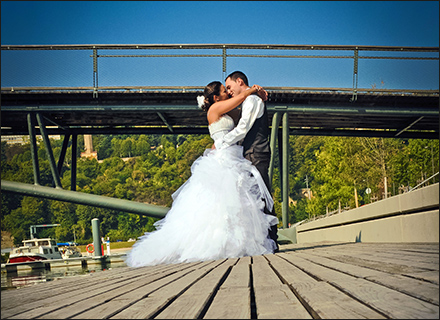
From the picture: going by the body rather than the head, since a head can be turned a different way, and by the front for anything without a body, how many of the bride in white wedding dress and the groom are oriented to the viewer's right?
1

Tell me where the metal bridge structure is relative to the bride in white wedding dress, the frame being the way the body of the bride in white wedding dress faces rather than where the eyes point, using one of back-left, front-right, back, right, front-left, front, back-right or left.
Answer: left

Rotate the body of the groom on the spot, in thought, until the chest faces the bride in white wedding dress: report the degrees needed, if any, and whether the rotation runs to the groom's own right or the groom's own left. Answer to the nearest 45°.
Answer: approximately 45° to the groom's own left

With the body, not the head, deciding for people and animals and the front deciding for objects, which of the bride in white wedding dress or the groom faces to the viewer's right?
the bride in white wedding dress

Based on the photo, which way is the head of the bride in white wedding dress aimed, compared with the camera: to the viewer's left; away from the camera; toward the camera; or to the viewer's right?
to the viewer's right

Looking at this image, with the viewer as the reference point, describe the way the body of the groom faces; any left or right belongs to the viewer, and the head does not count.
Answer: facing to the left of the viewer

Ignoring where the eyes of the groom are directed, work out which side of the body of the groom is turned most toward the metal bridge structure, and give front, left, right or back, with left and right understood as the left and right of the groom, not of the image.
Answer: right

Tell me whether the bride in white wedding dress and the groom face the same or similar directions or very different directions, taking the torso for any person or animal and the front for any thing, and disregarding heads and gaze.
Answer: very different directions

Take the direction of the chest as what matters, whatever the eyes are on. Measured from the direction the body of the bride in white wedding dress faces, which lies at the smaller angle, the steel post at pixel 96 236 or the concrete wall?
the concrete wall

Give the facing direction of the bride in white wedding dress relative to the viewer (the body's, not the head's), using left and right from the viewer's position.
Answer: facing to the right of the viewer

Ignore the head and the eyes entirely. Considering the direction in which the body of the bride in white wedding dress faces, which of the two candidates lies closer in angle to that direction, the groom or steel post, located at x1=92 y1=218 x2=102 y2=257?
the groom
